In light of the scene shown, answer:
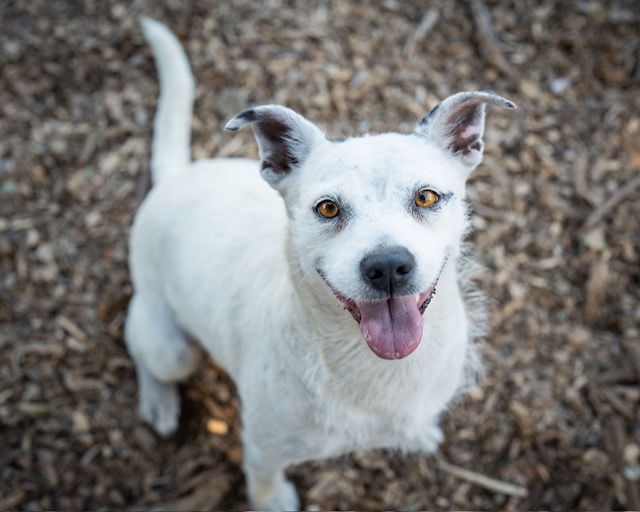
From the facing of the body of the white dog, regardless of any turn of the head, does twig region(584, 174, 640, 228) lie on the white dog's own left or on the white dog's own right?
on the white dog's own left

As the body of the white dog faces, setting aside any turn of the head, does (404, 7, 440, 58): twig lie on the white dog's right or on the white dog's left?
on the white dog's left

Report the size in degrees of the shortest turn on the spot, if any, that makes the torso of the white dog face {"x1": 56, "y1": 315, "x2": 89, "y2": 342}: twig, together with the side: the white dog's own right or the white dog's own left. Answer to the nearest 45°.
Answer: approximately 180°

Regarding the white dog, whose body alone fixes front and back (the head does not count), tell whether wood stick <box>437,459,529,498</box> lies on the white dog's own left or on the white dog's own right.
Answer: on the white dog's own left

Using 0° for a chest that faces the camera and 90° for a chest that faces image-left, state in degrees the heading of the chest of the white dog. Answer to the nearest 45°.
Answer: approximately 315°
